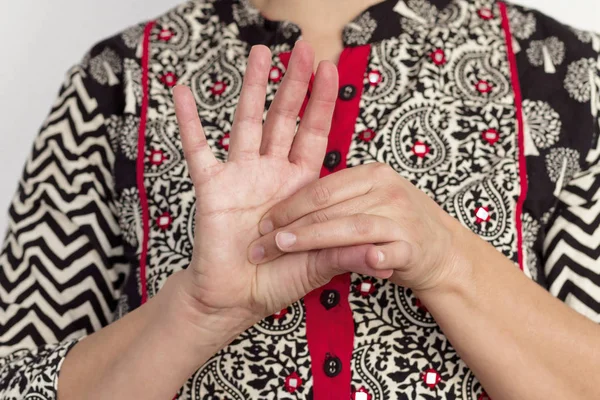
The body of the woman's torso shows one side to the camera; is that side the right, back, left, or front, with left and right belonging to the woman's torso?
front
